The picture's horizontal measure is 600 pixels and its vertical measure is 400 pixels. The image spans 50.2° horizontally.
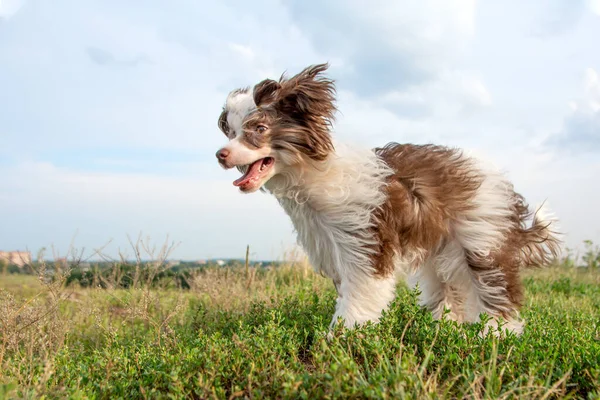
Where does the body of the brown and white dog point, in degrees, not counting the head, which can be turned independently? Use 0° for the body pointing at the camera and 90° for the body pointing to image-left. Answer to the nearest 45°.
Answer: approximately 90°
